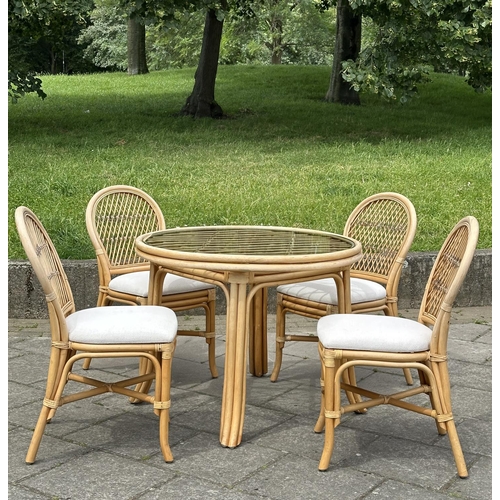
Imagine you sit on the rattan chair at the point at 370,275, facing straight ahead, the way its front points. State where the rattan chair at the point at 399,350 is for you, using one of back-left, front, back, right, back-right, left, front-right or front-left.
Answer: front-left

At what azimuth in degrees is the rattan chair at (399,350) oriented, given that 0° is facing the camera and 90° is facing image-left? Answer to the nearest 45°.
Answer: approximately 90°

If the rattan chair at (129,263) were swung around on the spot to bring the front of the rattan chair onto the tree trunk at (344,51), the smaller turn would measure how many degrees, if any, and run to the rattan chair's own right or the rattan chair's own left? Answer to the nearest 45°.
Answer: approximately 135° to the rattan chair's own left

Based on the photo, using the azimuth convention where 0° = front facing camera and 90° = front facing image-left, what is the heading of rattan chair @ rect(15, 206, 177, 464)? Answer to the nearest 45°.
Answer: approximately 270°

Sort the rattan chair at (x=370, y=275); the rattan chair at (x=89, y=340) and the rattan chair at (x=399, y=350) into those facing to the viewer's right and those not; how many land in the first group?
1

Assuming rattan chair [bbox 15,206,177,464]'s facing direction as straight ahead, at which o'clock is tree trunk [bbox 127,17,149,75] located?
The tree trunk is roughly at 9 o'clock from the rattan chair.

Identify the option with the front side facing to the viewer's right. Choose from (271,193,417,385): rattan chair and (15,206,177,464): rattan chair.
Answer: (15,206,177,464): rattan chair

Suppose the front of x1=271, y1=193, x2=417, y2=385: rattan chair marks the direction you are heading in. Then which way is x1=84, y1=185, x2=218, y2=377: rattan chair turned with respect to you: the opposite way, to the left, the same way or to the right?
to the left

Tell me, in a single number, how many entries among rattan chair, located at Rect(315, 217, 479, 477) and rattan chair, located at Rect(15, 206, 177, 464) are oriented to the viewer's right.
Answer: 1

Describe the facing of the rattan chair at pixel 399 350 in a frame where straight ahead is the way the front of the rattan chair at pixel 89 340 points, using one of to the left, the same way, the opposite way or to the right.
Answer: the opposite way

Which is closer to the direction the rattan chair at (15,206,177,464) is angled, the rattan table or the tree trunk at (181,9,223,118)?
the rattan table

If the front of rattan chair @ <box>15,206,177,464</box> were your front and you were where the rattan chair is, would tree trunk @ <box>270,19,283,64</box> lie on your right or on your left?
on your left

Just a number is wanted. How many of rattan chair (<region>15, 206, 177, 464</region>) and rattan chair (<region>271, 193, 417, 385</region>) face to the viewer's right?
1

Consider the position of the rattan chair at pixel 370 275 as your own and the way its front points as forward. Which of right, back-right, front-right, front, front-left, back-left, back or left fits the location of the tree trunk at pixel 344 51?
back-right

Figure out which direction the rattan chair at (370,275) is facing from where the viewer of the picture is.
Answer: facing the viewer and to the left of the viewer

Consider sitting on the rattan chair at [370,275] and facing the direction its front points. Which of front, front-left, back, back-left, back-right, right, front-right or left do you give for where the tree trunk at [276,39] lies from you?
back-right
